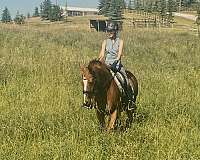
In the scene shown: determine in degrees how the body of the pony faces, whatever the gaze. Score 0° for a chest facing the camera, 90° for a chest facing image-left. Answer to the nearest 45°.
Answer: approximately 45°
